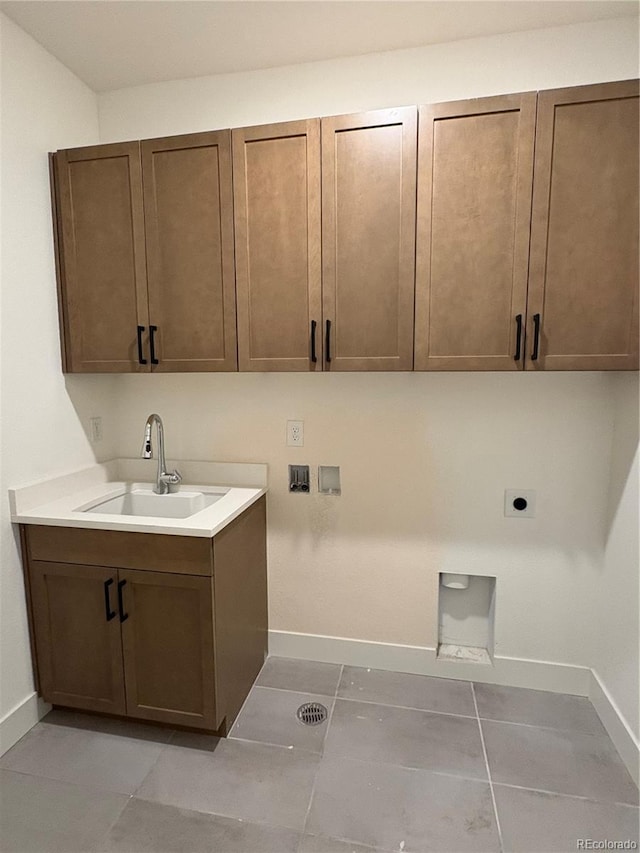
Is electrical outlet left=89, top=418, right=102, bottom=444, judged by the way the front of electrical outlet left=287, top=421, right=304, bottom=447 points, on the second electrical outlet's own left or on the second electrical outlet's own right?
on the second electrical outlet's own right

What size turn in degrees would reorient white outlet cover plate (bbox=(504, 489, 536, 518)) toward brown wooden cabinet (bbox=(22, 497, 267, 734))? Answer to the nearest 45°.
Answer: approximately 45° to its right

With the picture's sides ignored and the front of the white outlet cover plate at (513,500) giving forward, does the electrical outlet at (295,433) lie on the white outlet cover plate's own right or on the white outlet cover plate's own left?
on the white outlet cover plate's own right

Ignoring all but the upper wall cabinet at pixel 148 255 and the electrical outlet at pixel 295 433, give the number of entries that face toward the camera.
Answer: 2

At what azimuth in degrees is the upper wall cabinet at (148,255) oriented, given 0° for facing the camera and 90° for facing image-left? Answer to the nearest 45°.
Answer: approximately 0°

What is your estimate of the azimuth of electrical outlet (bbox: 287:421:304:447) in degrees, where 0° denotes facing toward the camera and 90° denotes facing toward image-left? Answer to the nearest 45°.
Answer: approximately 0°
